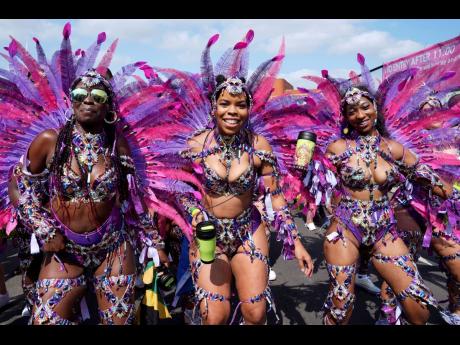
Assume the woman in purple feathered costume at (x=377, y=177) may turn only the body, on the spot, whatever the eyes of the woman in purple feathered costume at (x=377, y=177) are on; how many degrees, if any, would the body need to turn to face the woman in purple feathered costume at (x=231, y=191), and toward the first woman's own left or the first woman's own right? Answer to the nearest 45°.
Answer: approximately 45° to the first woman's own right

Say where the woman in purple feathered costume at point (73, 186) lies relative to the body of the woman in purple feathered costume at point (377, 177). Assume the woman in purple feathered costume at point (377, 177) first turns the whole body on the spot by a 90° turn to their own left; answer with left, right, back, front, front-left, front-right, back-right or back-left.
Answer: back-right

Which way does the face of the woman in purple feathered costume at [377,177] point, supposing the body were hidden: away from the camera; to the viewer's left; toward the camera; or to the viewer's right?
toward the camera

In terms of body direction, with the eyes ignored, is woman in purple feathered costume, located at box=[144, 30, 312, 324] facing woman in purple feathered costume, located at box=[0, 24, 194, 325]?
no

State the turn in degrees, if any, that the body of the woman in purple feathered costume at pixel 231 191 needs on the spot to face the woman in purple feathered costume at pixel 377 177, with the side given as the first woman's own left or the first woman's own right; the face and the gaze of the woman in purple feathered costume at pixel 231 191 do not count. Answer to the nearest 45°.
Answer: approximately 90° to the first woman's own left

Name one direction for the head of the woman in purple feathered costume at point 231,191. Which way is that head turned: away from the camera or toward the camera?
toward the camera

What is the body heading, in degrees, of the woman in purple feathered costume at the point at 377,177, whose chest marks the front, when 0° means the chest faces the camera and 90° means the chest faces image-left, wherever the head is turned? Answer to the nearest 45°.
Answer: approximately 0°

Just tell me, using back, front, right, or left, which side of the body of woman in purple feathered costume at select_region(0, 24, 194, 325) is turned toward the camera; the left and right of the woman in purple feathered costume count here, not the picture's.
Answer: front

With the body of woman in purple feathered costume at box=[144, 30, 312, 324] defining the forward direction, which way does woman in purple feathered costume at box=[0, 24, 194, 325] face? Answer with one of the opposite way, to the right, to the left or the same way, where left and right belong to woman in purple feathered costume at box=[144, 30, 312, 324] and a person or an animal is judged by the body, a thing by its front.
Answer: the same way

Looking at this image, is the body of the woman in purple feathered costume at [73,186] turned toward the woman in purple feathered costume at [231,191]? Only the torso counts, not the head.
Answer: no
